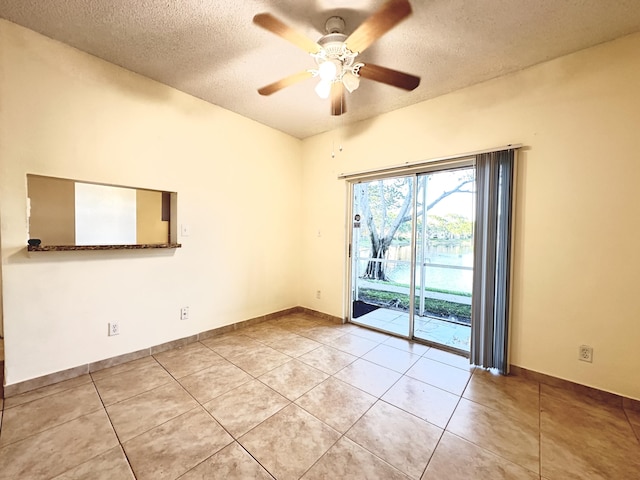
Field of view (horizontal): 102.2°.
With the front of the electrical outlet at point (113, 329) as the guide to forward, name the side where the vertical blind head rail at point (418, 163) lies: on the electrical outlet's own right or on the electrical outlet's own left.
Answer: on the electrical outlet's own left

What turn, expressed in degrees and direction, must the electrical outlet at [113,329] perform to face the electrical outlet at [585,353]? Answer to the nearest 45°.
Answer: approximately 45° to its left

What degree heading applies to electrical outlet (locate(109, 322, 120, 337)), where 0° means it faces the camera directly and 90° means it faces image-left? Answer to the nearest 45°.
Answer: approximately 0°

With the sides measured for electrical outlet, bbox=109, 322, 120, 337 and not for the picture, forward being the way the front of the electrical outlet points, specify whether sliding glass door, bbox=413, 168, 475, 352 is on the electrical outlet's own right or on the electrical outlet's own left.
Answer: on the electrical outlet's own left

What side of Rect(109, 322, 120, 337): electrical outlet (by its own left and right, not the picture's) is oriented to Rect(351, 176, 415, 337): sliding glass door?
left

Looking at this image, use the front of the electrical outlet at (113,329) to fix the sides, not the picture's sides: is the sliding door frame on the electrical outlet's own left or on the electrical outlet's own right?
on the electrical outlet's own left
